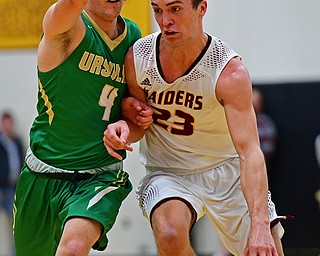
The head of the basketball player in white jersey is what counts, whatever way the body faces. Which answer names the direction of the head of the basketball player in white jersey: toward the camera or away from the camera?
toward the camera

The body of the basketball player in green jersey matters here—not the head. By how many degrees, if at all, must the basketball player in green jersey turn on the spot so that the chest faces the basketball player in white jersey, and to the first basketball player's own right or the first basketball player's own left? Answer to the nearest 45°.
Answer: approximately 45° to the first basketball player's own left

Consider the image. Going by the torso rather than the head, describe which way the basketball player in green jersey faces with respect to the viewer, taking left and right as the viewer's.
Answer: facing the viewer and to the right of the viewer
